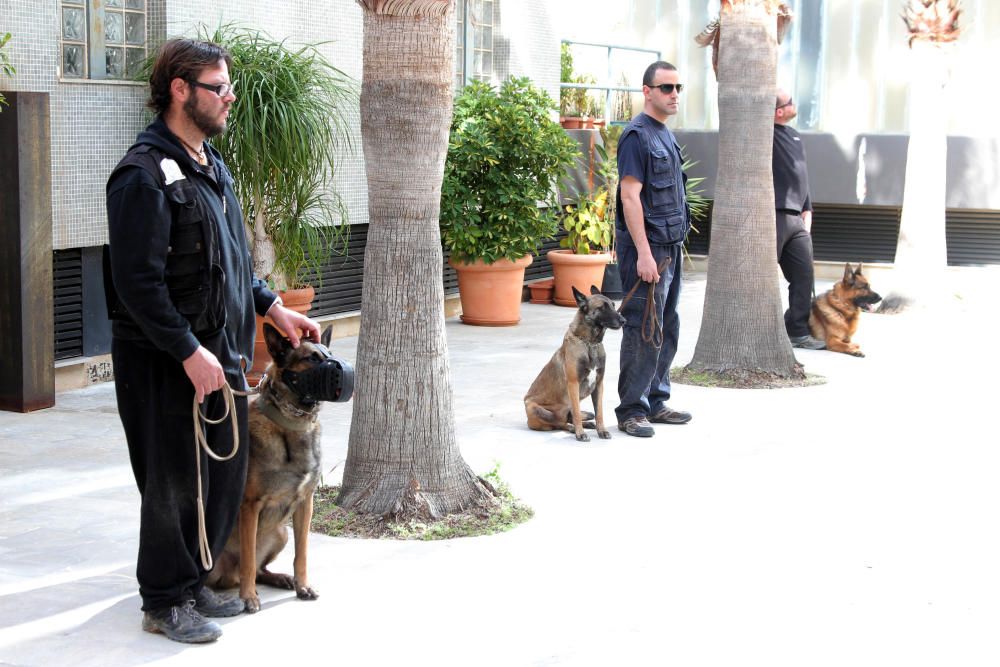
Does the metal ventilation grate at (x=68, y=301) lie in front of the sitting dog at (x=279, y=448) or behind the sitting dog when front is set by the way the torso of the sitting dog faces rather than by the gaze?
behind

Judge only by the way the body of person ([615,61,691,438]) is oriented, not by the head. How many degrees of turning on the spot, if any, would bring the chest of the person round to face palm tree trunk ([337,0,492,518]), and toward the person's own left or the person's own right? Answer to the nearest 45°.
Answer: approximately 90° to the person's own right

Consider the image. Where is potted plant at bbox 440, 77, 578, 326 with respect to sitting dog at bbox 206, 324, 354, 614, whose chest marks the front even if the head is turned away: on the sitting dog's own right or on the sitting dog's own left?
on the sitting dog's own left

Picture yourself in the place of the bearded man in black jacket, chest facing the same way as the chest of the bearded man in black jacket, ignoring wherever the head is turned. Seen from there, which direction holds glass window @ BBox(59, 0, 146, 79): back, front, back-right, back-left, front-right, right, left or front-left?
left

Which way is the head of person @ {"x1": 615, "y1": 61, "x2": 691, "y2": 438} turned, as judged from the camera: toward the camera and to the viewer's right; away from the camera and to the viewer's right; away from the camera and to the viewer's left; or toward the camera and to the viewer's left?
toward the camera and to the viewer's right

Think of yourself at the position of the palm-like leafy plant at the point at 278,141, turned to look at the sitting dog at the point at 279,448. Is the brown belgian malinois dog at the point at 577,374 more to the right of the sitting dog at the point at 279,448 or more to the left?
left

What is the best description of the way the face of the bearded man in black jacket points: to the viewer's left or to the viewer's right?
to the viewer's right

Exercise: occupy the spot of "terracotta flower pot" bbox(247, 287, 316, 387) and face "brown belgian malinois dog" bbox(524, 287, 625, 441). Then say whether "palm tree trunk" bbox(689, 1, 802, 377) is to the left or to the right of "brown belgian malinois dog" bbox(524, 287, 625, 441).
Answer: left

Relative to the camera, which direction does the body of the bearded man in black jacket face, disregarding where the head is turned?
to the viewer's right

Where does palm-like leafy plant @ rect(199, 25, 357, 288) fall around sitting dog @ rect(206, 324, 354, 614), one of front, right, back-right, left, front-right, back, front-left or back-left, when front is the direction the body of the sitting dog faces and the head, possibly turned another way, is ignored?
back-left

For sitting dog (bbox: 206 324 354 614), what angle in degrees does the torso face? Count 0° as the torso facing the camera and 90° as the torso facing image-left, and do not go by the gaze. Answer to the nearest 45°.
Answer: approximately 315°

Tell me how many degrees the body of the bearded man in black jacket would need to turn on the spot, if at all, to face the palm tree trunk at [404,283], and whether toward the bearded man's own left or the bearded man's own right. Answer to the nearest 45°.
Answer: approximately 45° to the bearded man's own left

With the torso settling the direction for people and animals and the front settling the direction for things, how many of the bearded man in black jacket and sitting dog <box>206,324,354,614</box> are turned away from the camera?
0
